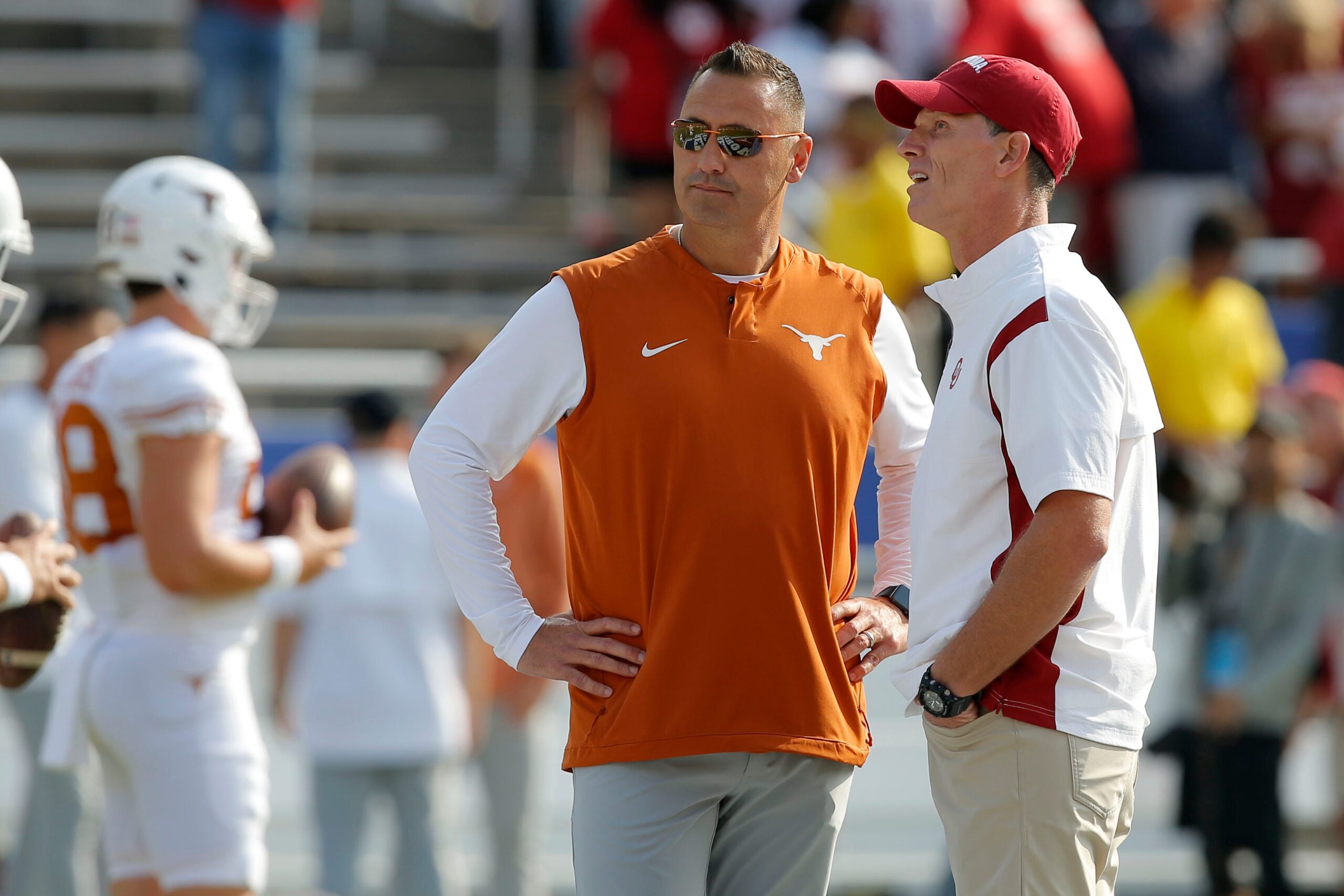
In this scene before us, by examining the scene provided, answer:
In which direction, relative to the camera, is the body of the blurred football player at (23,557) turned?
to the viewer's right

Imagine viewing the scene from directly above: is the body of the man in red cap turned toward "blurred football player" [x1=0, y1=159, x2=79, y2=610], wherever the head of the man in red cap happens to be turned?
yes

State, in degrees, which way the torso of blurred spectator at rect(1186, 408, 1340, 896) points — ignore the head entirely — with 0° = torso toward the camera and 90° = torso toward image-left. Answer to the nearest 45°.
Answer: approximately 45°

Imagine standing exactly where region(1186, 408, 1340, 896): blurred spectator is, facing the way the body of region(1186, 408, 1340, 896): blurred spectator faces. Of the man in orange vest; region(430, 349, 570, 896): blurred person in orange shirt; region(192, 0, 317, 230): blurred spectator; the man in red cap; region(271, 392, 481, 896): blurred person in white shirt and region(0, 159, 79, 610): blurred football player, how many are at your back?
0

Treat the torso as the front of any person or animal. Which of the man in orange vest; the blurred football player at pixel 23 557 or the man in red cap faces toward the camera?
the man in orange vest

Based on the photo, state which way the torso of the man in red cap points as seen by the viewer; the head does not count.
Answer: to the viewer's left

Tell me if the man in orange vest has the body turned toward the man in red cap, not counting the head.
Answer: no

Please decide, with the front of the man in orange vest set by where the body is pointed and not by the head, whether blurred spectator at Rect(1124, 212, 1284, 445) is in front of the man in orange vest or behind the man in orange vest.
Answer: behind

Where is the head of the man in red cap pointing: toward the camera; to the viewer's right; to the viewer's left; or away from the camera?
to the viewer's left

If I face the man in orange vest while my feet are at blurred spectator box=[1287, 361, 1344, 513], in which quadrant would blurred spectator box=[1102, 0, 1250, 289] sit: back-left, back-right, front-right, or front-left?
back-right

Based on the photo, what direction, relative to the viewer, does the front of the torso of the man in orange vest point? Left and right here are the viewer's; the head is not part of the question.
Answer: facing the viewer

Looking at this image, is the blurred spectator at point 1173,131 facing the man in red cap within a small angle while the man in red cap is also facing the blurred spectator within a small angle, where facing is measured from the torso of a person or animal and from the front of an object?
no

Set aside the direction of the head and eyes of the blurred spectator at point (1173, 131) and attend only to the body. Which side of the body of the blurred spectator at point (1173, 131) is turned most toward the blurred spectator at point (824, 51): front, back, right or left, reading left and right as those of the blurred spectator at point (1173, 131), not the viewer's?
right

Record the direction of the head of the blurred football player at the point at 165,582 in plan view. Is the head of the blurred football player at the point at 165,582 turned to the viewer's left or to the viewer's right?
to the viewer's right

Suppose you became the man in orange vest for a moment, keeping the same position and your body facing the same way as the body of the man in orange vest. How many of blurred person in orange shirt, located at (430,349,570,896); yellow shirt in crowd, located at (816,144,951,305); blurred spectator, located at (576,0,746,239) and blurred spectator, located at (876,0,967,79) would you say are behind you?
4

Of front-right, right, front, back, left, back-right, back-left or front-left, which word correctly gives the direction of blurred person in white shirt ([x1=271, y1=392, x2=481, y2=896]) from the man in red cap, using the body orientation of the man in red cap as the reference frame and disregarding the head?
front-right

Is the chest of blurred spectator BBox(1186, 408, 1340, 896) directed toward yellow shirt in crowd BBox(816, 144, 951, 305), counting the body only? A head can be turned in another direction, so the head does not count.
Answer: no

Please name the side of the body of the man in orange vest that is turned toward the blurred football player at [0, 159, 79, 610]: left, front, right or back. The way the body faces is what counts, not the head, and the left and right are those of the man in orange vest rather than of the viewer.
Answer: right

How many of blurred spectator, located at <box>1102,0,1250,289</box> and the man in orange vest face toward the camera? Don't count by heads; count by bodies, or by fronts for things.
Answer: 2

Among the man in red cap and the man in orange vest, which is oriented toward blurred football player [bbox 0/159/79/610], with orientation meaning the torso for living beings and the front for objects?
the man in red cap
